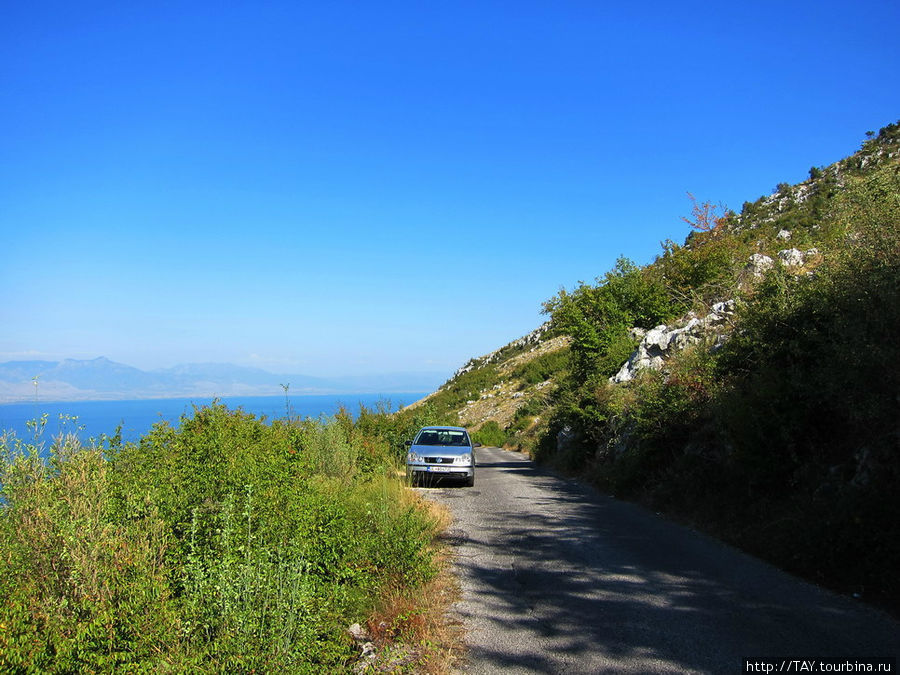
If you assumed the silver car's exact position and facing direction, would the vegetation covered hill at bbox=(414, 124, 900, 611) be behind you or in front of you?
in front

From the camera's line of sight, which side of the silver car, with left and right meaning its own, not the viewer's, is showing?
front

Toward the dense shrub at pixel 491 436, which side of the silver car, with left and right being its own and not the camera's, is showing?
back

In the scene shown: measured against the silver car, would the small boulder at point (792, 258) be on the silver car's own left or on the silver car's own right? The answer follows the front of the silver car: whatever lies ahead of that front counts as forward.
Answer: on the silver car's own left

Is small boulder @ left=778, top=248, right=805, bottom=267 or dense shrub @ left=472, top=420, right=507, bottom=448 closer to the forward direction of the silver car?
the small boulder

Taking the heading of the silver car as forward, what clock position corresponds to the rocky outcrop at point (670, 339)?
The rocky outcrop is roughly at 9 o'clock from the silver car.
